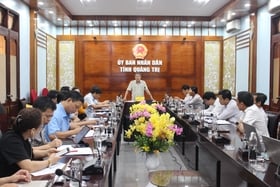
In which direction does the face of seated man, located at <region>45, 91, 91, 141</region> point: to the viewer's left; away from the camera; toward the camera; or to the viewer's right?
to the viewer's right

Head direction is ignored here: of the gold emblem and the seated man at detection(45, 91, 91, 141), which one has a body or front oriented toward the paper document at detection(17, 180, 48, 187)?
the gold emblem

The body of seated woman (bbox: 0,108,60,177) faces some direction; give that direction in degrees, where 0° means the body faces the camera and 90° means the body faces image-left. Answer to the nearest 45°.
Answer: approximately 270°

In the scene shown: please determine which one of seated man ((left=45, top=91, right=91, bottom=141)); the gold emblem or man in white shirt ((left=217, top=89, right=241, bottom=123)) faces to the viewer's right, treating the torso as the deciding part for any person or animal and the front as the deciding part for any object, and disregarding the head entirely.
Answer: the seated man

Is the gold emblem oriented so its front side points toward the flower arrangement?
yes

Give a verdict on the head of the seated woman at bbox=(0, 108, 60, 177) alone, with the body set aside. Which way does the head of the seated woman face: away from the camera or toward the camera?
away from the camera

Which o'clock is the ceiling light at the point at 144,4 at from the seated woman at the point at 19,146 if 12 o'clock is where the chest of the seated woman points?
The ceiling light is roughly at 10 o'clock from the seated woman.

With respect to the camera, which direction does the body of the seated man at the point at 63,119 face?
to the viewer's right

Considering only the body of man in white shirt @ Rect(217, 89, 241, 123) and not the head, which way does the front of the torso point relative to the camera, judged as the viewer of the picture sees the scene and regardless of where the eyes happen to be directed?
to the viewer's left

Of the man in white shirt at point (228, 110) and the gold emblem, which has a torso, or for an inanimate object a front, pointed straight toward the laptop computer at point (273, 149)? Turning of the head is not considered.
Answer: the gold emblem

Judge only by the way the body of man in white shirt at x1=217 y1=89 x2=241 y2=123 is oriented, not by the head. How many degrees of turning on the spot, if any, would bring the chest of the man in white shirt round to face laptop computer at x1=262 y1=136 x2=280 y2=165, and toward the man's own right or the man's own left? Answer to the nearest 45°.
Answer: approximately 90° to the man's own left

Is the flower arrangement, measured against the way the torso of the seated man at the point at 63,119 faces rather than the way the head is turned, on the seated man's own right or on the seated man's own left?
on the seated man's own right

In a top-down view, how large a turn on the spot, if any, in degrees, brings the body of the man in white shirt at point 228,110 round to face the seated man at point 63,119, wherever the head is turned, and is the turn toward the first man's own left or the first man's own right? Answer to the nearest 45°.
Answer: approximately 45° to the first man's own left

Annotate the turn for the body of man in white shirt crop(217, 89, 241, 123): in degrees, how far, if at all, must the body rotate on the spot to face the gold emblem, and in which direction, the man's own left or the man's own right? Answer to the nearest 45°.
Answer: approximately 45° to the man's own right

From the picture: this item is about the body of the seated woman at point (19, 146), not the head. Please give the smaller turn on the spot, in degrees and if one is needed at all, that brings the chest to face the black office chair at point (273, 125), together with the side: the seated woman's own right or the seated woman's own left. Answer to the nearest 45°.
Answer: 0° — they already face it
